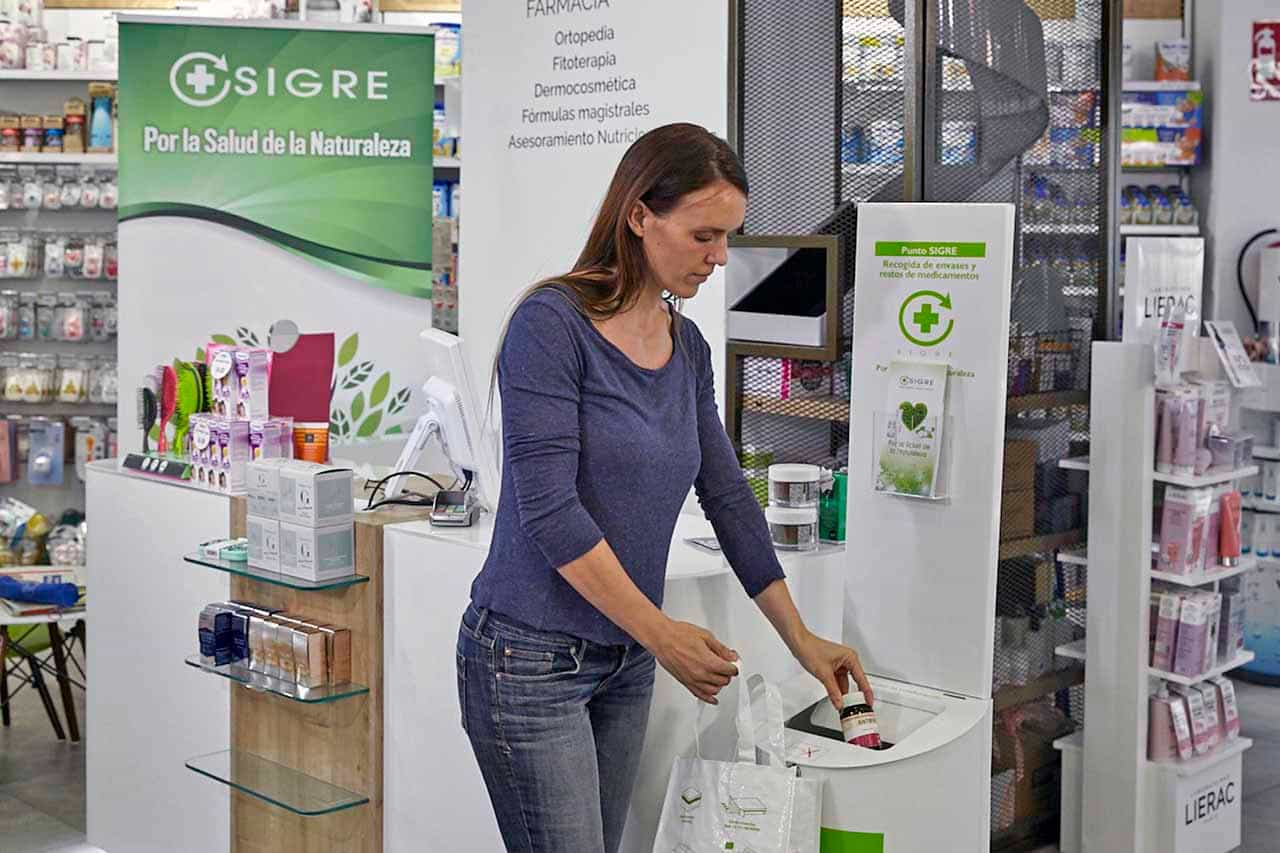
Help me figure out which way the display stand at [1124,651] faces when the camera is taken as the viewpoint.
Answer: facing the viewer and to the right of the viewer

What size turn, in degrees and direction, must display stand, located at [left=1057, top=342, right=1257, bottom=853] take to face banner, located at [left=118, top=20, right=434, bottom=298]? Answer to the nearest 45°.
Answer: approximately 135° to its right

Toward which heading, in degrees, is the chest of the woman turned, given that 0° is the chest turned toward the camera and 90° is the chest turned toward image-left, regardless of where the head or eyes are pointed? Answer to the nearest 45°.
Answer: approximately 315°

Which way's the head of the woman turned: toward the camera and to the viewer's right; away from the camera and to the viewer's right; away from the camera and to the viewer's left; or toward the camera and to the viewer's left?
toward the camera and to the viewer's right

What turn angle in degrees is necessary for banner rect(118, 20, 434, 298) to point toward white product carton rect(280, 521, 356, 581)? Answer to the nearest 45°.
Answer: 0° — it already faces it

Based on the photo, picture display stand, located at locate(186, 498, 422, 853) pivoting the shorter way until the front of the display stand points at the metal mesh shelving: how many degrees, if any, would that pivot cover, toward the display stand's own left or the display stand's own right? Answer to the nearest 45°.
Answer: approximately 135° to the display stand's own left

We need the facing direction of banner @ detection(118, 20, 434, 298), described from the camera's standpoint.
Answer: facing the viewer

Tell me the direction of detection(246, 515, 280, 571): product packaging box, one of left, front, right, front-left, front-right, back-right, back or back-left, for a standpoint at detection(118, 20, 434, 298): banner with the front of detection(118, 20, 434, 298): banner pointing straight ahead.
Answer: front

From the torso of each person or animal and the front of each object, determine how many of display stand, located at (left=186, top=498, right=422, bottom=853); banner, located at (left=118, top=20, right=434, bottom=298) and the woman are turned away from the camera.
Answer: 0
